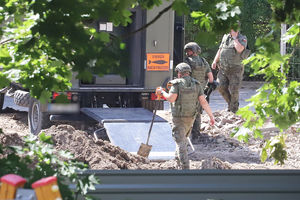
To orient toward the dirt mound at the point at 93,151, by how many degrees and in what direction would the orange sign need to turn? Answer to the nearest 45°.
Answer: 0° — it already faces it

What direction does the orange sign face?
toward the camera

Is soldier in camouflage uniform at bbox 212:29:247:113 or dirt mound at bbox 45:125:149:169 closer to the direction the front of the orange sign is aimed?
the dirt mound

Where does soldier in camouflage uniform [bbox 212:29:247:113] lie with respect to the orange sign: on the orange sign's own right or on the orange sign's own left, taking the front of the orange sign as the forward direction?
on the orange sign's own left

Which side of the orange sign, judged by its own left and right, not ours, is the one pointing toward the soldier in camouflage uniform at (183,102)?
front
